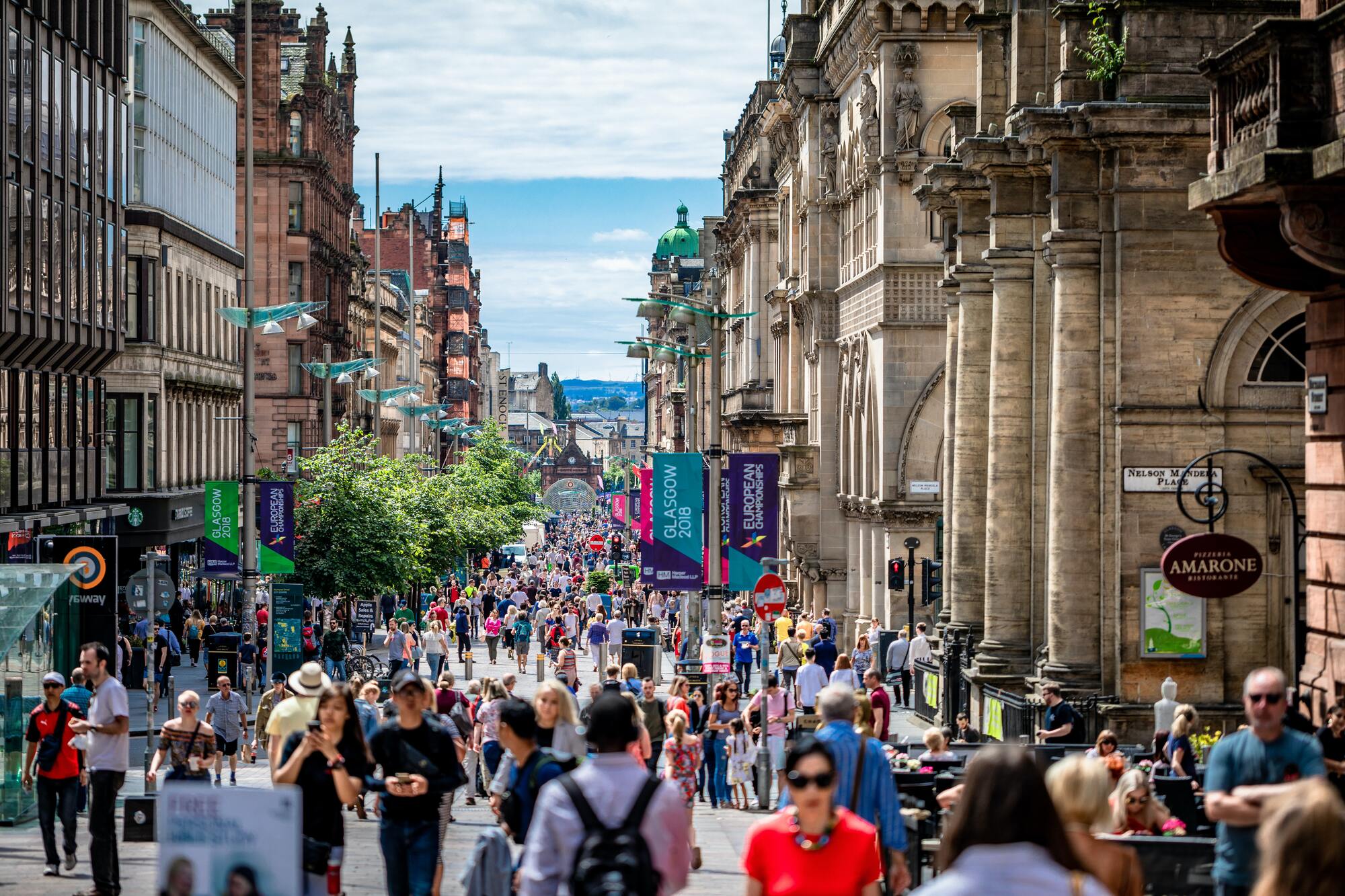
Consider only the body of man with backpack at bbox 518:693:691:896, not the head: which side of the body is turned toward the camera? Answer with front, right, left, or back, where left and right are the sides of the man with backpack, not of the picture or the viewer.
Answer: back

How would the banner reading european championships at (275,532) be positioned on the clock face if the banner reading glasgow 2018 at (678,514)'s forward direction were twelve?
The banner reading european championships is roughly at 4 o'clock from the banner reading glasgow 2018.

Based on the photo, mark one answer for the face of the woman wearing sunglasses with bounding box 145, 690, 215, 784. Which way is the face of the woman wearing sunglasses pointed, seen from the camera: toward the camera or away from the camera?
toward the camera

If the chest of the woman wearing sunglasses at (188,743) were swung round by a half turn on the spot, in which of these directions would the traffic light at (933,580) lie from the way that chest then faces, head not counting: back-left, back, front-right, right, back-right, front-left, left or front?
front-right

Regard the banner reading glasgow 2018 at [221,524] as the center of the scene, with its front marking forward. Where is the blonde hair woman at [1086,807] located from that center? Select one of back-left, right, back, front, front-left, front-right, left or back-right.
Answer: front

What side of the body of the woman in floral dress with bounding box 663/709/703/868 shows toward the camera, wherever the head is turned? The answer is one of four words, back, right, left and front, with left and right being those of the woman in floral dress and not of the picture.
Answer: back

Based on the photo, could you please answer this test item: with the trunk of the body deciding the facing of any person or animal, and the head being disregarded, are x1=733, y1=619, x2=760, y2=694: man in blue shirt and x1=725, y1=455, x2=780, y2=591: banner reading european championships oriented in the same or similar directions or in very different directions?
same or similar directions

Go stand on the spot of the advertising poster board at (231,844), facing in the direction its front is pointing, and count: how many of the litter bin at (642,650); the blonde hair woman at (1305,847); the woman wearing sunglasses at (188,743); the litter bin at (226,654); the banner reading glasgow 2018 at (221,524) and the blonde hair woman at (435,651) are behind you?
5

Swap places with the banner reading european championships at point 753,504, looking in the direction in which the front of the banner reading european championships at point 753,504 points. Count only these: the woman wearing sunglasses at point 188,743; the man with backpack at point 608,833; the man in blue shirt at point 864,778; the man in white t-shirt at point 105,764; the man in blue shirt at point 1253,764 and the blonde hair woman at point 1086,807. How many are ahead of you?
6

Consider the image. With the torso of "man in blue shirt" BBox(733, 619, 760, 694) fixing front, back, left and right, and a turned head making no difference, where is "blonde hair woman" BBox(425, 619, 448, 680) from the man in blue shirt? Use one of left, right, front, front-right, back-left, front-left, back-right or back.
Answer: right

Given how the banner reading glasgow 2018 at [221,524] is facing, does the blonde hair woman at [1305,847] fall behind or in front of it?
in front

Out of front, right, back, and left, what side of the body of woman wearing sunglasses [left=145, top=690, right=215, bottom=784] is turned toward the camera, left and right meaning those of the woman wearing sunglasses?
front

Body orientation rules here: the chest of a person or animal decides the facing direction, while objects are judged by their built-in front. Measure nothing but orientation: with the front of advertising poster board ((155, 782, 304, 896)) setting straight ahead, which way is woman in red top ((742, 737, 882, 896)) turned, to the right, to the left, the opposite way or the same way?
the same way

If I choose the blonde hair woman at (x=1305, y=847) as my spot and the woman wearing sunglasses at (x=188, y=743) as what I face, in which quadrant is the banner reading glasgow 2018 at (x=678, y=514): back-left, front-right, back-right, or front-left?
front-right

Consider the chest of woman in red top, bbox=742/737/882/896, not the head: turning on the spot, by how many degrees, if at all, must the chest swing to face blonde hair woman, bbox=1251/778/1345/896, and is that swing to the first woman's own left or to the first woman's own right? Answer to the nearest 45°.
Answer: approximately 45° to the first woman's own left

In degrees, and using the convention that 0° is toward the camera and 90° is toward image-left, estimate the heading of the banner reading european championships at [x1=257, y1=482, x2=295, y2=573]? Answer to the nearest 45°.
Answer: approximately 0°

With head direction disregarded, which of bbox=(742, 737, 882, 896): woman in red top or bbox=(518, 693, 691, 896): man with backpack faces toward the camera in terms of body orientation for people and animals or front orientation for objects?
the woman in red top

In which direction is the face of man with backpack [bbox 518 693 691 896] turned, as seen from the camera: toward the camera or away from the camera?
away from the camera
